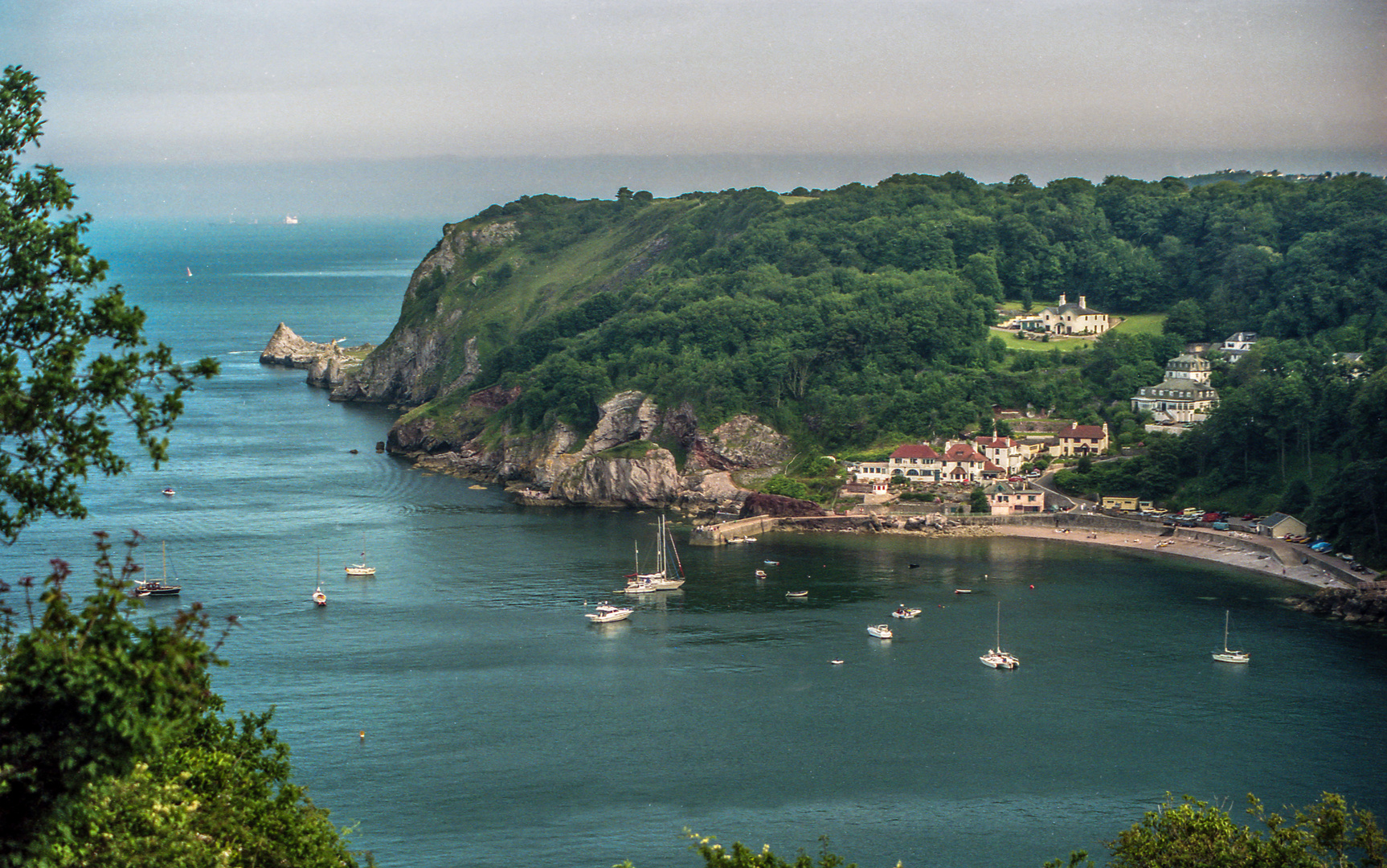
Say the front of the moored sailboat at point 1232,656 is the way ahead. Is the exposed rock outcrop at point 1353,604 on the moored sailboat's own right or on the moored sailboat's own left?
on the moored sailboat's own right

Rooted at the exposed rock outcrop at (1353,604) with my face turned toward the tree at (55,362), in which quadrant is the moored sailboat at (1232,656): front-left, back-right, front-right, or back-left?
front-right

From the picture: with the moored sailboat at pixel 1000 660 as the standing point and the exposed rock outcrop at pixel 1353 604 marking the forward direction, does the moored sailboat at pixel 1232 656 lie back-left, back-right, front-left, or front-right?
front-right

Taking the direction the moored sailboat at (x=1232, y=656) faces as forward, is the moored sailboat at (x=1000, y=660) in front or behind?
in front

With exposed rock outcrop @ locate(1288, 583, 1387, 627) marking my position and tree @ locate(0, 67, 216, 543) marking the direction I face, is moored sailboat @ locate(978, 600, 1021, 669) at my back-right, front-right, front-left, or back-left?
front-right

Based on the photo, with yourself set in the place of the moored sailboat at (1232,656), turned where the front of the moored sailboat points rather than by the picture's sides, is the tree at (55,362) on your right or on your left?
on your left

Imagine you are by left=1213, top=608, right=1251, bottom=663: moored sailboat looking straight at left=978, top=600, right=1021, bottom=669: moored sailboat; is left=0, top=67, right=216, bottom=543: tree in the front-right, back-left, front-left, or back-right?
front-left

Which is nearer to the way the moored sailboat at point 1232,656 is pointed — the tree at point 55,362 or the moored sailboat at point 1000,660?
the moored sailboat

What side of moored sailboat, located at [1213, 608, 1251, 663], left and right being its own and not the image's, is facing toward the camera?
left

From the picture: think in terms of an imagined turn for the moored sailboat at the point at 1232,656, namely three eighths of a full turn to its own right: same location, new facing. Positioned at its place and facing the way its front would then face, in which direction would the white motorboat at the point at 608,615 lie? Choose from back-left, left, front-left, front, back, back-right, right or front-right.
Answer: back-left
